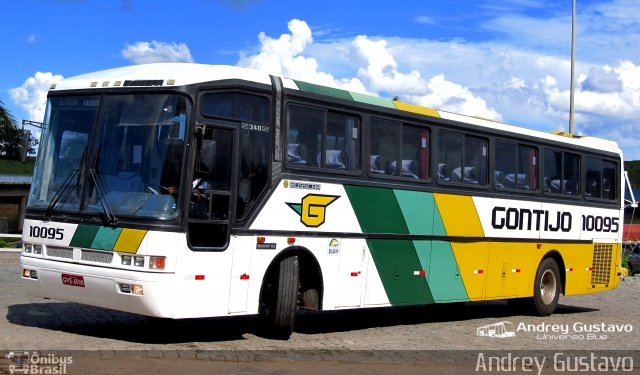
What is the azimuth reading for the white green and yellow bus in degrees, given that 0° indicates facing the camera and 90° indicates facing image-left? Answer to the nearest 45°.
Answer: approximately 45°
